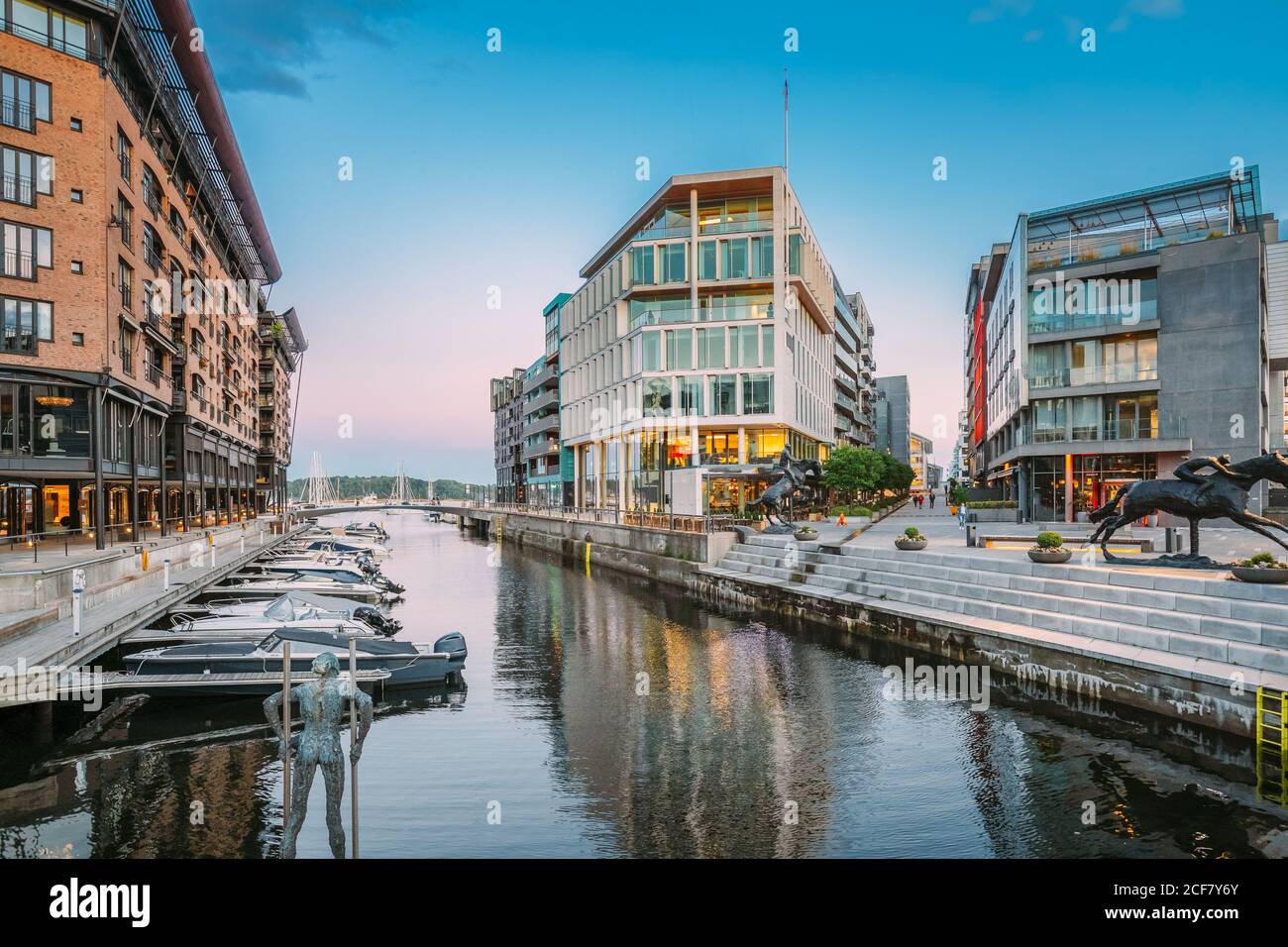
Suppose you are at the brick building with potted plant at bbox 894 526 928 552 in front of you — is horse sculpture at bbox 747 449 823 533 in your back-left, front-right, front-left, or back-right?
front-left

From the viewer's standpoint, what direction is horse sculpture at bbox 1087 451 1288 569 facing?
to the viewer's right

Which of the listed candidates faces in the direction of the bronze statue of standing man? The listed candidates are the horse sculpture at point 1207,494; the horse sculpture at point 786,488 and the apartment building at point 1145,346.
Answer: the apartment building

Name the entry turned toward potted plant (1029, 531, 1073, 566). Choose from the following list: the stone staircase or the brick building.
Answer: the brick building

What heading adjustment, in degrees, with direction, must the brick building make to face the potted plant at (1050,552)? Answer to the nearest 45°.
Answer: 0° — it already faces it

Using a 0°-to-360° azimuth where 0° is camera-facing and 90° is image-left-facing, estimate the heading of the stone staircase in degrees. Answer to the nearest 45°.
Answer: approximately 45°

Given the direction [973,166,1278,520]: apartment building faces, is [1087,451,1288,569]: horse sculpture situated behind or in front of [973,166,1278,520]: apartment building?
in front

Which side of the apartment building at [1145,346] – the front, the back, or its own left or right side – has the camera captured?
front

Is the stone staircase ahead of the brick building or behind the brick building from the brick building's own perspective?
ahead
